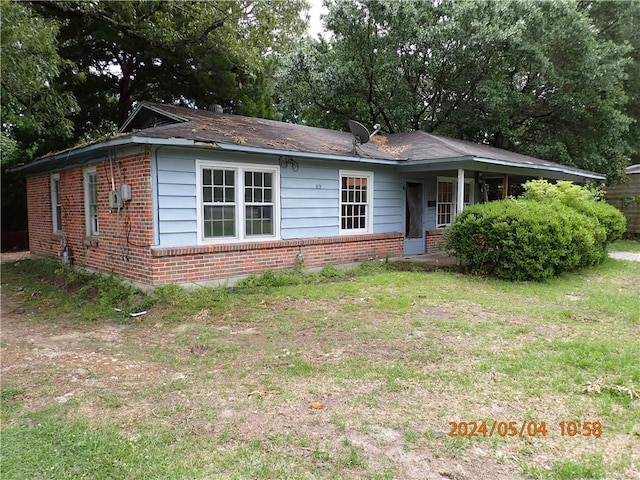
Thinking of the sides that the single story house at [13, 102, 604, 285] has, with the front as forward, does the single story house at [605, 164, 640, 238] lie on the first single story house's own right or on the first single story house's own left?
on the first single story house's own left

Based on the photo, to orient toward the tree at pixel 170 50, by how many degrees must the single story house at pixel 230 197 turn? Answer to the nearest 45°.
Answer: approximately 180°

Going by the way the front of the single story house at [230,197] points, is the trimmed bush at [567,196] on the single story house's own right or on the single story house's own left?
on the single story house's own left

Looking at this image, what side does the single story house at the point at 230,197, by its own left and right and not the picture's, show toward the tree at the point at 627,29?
left

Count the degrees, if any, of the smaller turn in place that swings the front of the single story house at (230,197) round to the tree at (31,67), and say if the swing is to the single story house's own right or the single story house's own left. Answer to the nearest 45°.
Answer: approximately 135° to the single story house's own right

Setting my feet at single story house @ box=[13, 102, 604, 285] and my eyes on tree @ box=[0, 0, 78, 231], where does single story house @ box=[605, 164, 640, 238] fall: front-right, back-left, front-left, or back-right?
back-right
